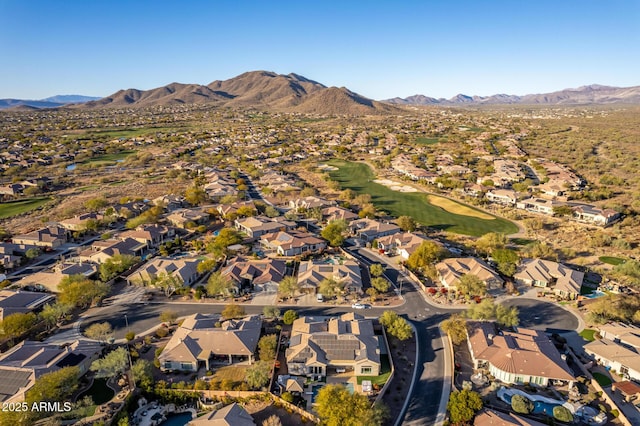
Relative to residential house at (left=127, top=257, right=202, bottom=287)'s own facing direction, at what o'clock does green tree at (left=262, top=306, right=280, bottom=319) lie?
The green tree is roughly at 11 o'clock from the residential house.

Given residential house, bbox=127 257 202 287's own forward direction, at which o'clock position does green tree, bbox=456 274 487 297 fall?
The green tree is roughly at 10 o'clock from the residential house.

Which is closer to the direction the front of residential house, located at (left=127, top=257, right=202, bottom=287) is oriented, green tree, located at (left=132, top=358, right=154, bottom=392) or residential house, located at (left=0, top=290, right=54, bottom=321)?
the green tree

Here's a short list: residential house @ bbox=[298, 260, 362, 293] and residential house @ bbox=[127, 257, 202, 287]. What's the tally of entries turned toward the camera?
2

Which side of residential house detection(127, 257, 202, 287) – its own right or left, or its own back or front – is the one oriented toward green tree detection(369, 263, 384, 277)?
left

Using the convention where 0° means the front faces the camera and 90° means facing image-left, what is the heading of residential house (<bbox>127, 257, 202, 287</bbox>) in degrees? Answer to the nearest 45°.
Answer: approximately 0°

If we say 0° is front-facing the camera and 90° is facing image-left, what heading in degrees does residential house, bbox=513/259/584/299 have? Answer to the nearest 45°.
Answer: approximately 45°
